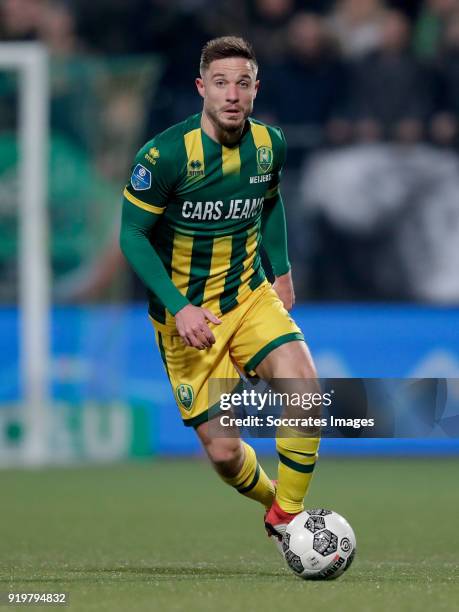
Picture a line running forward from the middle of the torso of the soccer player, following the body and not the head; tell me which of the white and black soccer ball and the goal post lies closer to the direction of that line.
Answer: the white and black soccer ball

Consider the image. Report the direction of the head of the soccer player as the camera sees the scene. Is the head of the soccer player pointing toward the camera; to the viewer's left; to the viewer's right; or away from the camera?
toward the camera

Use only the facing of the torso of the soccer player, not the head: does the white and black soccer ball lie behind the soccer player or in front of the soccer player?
in front

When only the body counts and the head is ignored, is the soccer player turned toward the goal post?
no

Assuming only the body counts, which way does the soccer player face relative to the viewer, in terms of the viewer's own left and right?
facing the viewer and to the right of the viewer
